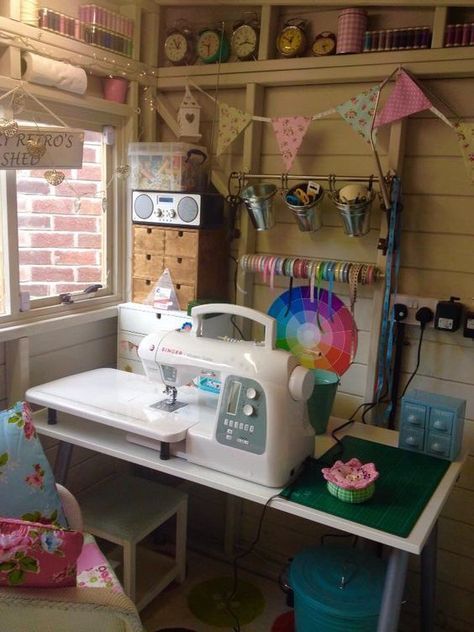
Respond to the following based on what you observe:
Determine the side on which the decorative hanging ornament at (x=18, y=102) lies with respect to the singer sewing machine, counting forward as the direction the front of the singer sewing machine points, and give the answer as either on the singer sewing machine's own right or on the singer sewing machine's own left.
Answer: on the singer sewing machine's own right

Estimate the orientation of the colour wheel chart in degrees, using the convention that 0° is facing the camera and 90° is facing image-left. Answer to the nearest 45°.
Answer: approximately 0°

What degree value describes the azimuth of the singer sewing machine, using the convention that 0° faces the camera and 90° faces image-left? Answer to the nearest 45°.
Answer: approximately 45°

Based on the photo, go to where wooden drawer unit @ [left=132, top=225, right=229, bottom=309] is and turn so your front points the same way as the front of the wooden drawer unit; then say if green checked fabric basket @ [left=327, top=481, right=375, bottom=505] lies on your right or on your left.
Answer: on your left

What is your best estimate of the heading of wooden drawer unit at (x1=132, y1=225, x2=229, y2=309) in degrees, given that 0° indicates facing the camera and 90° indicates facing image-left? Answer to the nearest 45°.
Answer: approximately 45°

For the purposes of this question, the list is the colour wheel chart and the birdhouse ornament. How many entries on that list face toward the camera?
2

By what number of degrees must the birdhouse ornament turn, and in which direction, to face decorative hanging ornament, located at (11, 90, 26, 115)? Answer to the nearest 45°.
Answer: approximately 45° to its right

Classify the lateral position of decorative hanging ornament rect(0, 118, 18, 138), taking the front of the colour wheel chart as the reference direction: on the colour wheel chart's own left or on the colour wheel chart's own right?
on the colour wheel chart's own right
